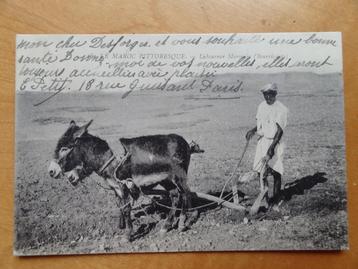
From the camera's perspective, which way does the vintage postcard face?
toward the camera
